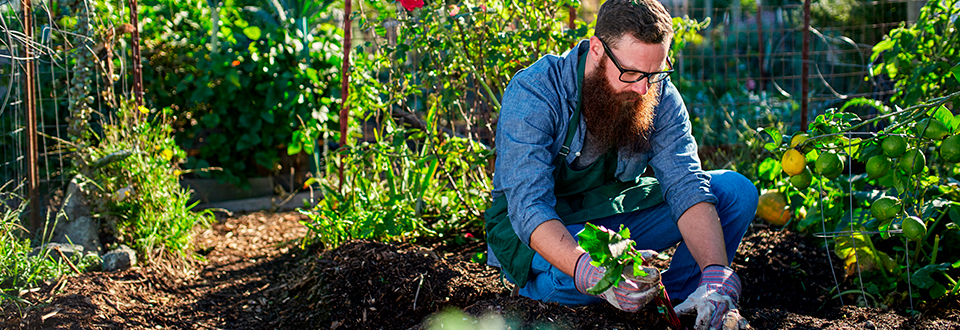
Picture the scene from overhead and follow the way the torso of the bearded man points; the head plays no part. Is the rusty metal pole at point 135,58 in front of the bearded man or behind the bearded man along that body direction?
behind

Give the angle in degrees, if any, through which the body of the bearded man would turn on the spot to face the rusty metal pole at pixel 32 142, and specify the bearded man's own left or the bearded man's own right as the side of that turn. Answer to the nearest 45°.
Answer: approximately 135° to the bearded man's own right

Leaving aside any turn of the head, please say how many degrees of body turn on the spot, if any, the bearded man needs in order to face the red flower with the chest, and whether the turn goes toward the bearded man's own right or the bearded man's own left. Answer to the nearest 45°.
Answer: approximately 180°

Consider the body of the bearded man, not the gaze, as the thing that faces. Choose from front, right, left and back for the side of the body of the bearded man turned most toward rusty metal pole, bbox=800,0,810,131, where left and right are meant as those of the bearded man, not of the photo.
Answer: left

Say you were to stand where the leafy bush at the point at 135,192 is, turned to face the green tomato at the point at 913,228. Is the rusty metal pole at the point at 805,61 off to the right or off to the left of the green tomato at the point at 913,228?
left

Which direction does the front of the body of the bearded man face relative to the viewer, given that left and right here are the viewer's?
facing the viewer and to the right of the viewer

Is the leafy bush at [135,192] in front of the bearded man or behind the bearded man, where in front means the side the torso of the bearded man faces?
behind
